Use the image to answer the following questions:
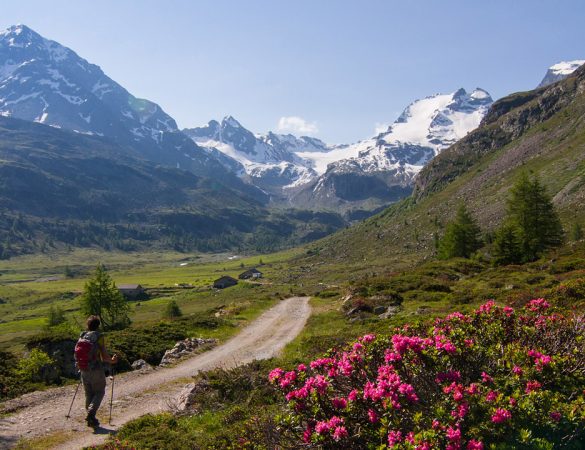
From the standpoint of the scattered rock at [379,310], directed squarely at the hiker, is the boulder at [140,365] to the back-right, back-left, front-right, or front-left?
front-right

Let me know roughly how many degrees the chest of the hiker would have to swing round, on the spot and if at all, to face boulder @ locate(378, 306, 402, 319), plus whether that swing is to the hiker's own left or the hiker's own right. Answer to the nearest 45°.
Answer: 0° — they already face it

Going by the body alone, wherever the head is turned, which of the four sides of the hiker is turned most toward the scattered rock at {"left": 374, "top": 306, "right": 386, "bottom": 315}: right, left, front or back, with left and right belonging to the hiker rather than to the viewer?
front

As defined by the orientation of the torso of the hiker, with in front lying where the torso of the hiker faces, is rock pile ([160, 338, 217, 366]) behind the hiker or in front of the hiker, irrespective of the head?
in front

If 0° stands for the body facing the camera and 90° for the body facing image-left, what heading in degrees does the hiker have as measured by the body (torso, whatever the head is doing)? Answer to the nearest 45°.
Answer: approximately 225°
